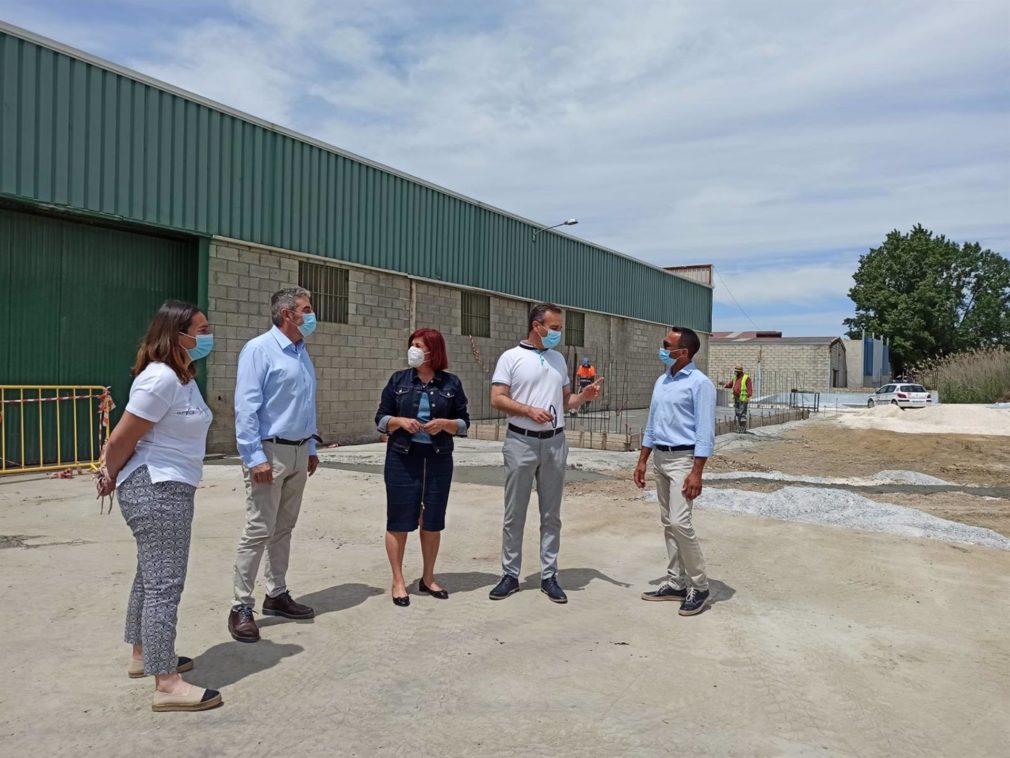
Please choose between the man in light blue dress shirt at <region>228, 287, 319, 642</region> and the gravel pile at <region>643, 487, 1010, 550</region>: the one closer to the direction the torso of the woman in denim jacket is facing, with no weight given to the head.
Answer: the man in light blue dress shirt

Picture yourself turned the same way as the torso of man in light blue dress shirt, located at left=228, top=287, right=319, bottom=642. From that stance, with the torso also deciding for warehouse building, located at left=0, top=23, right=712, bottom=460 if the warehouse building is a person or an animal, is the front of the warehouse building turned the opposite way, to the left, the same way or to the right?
the same way

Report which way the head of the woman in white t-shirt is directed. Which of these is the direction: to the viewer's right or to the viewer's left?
to the viewer's right

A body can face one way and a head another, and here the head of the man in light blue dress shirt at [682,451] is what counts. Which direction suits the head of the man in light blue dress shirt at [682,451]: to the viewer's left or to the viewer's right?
to the viewer's left

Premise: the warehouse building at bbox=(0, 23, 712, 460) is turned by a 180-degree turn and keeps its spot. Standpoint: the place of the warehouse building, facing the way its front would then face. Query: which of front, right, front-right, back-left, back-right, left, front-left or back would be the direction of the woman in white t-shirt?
back-left

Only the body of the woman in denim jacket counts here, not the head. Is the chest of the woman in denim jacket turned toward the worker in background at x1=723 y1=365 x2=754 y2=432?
no

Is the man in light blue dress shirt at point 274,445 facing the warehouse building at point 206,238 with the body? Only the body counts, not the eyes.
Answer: no

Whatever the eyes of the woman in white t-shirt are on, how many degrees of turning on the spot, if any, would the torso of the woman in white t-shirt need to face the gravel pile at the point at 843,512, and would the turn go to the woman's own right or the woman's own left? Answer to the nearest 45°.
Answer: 0° — they already face it

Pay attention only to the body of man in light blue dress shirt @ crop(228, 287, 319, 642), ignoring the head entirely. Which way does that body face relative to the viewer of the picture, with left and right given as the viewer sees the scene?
facing the viewer and to the right of the viewer

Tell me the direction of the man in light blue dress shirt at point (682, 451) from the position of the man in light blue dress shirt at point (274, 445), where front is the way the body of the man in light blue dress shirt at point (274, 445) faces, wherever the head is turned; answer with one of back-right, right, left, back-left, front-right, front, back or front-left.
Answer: front-left

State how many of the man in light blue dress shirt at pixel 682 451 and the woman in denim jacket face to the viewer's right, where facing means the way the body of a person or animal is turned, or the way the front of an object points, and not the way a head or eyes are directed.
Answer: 0

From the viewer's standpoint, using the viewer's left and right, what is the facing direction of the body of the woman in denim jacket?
facing the viewer

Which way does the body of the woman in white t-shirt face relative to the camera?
to the viewer's right

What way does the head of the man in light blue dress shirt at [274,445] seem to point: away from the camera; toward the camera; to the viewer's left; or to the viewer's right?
to the viewer's right

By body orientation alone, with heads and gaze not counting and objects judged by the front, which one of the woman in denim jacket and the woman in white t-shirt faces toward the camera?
the woman in denim jacket

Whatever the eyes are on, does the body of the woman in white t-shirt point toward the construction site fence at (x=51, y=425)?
no

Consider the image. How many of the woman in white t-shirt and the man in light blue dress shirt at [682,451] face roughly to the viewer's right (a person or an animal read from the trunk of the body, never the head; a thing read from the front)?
1

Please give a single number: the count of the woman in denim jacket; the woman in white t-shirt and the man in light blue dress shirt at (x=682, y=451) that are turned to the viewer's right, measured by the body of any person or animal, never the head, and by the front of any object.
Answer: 1
